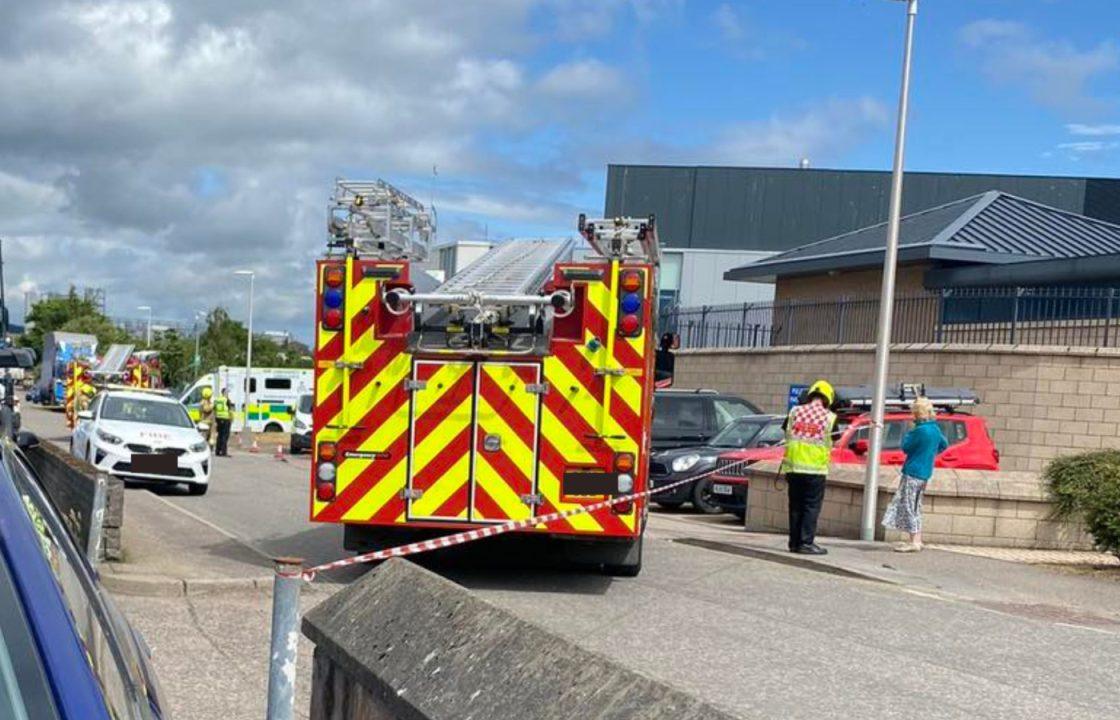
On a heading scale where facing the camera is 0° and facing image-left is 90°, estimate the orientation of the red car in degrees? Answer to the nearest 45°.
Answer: approximately 45°

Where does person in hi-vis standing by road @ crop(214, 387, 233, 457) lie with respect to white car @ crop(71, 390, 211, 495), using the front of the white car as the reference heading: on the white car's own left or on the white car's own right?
on the white car's own left

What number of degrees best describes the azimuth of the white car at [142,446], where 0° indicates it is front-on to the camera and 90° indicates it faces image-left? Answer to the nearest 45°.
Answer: approximately 315°
